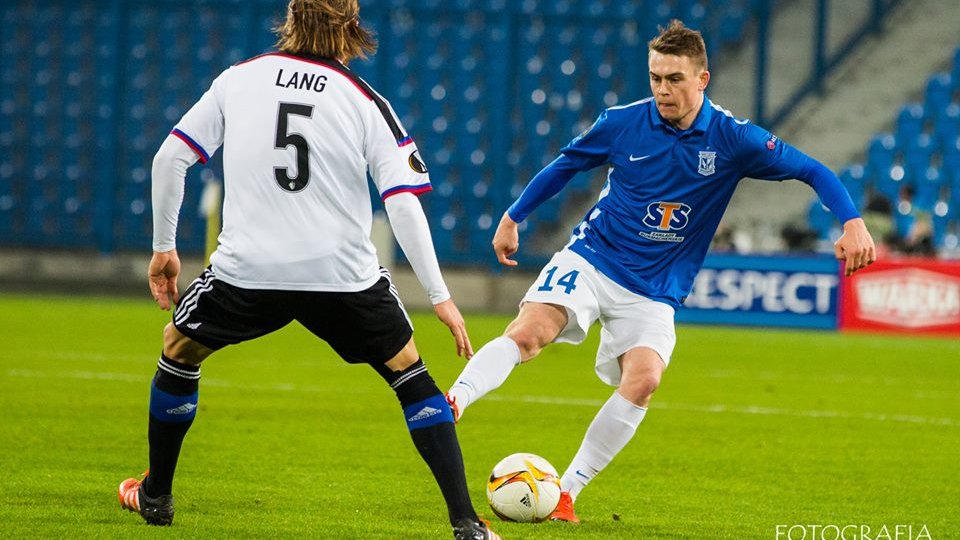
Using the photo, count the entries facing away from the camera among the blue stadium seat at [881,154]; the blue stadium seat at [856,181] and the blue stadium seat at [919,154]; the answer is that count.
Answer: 0

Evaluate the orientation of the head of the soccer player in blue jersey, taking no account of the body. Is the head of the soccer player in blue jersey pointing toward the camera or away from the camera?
toward the camera

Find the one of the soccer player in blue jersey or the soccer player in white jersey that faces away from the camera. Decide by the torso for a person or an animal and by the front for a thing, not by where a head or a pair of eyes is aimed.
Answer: the soccer player in white jersey

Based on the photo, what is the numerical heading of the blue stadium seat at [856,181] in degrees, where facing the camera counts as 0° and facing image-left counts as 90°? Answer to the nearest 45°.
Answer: approximately 45°

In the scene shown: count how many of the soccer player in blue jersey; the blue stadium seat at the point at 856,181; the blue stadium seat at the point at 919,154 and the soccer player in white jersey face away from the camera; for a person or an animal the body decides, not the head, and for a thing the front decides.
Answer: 1

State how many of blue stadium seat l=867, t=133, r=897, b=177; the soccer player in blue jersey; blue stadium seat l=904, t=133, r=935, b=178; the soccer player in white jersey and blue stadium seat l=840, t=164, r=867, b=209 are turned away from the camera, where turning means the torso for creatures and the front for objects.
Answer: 1

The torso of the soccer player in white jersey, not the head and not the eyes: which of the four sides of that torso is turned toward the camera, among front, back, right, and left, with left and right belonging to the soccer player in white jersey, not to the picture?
back

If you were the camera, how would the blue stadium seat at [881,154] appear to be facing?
facing the viewer and to the left of the viewer

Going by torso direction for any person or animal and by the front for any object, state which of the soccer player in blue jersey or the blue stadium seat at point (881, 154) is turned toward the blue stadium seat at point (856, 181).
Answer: the blue stadium seat at point (881, 154)

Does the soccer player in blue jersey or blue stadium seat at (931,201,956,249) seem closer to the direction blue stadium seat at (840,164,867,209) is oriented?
the soccer player in blue jersey

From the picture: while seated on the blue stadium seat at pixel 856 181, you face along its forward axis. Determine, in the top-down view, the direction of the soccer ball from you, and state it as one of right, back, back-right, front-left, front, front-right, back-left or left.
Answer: front-left

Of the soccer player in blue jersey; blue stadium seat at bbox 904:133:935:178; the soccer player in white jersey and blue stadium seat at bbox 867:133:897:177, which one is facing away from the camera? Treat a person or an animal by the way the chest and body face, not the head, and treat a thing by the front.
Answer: the soccer player in white jersey

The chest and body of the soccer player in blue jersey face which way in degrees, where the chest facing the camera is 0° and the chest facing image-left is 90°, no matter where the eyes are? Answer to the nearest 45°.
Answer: approximately 0°

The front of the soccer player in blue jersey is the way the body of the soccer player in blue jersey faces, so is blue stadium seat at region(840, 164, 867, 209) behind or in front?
behind
